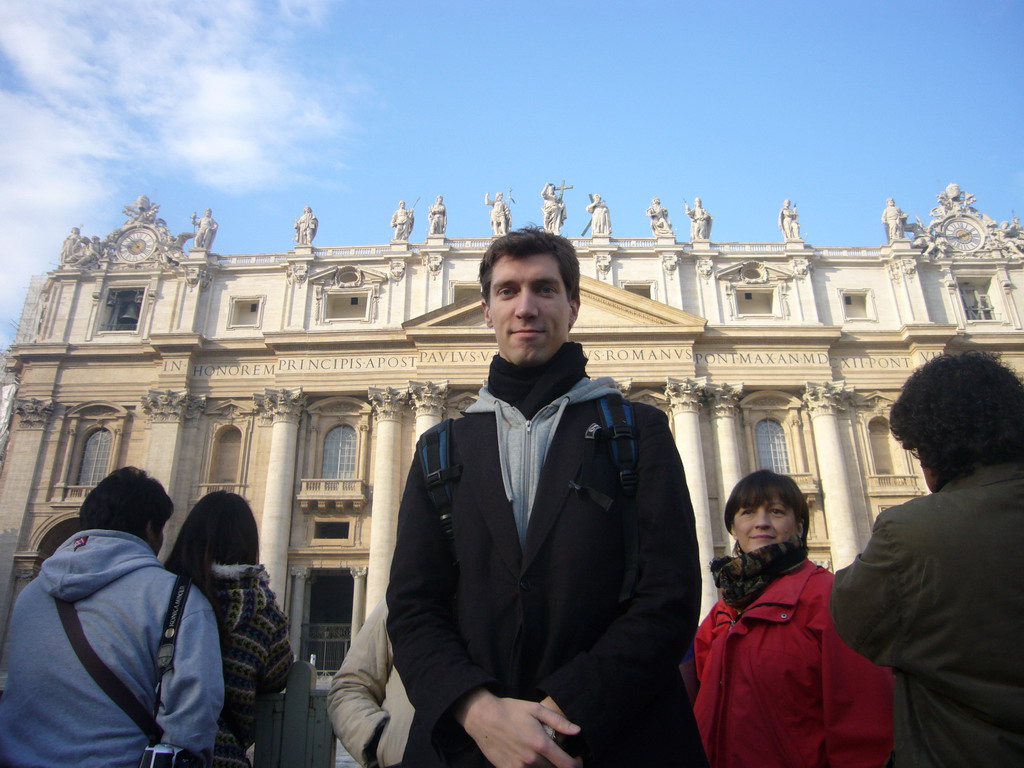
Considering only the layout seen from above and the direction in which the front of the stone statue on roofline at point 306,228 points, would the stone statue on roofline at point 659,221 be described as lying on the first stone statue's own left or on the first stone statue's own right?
on the first stone statue's own left

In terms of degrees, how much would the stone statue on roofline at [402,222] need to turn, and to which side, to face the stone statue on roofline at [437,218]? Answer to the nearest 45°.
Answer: approximately 90° to its left

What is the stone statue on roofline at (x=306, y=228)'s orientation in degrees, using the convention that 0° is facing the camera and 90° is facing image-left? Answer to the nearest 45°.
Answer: approximately 0°

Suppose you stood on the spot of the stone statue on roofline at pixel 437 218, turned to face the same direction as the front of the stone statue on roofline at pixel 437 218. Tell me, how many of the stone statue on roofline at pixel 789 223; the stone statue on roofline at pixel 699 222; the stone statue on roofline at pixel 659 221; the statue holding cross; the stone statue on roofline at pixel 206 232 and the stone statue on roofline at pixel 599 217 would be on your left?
5

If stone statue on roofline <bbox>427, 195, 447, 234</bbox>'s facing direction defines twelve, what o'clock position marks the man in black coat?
The man in black coat is roughly at 12 o'clock from the stone statue on roofline.

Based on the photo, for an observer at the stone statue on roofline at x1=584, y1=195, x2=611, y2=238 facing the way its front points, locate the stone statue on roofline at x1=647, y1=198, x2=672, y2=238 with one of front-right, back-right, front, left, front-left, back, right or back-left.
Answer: left

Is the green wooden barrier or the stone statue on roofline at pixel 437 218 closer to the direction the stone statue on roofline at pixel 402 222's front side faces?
the green wooden barrier

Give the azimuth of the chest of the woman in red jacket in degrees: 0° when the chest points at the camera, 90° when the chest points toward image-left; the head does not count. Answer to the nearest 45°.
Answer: approximately 45°

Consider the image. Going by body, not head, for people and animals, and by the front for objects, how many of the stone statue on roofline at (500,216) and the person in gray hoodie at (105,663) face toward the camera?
1

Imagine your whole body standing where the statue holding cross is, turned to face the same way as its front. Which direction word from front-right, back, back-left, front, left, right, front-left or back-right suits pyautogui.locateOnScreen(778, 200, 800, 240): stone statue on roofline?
left

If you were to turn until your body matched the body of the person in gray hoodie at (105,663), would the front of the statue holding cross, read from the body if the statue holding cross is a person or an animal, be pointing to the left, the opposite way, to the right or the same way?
the opposite way
